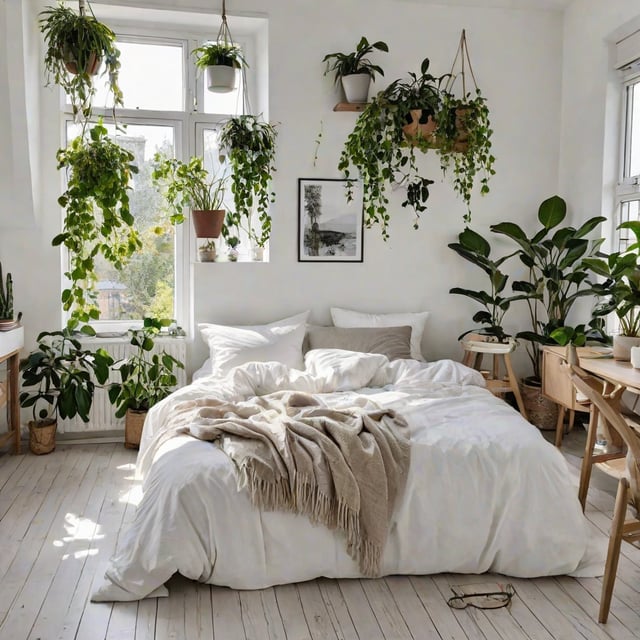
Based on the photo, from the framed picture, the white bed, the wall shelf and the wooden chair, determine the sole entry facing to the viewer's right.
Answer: the wooden chair

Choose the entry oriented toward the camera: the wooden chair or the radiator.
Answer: the radiator

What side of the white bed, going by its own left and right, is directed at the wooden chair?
left

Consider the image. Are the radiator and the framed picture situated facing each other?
no

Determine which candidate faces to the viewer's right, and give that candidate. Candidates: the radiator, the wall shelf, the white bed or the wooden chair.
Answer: the wooden chair

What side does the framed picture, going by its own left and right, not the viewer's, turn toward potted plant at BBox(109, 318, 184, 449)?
right

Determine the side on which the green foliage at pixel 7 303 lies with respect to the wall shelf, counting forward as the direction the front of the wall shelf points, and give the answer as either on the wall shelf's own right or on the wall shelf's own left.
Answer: on the wall shelf's own right

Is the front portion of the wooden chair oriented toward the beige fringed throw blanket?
no

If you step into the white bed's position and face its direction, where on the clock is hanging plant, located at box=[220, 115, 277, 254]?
The hanging plant is roughly at 5 o'clock from the white bed.

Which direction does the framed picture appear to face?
toward the camera

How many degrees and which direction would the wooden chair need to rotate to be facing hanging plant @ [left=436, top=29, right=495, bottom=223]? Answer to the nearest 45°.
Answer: approximately 135° to its left

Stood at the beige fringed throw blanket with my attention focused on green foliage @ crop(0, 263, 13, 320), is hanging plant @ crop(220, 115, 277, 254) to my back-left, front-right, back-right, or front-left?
front-right

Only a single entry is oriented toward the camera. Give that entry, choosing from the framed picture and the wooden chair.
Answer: the framed picture

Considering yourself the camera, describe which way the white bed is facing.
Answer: facing the viewer

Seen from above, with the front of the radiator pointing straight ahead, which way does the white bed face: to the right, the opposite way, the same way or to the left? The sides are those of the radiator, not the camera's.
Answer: the same way

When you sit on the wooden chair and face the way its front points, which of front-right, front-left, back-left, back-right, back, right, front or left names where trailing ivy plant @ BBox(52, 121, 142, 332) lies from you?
back
